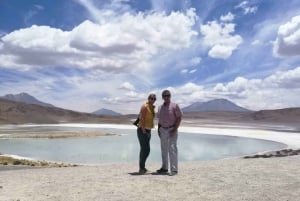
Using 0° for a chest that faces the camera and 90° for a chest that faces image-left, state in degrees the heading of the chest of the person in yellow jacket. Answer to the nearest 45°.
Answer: approximately 315°
